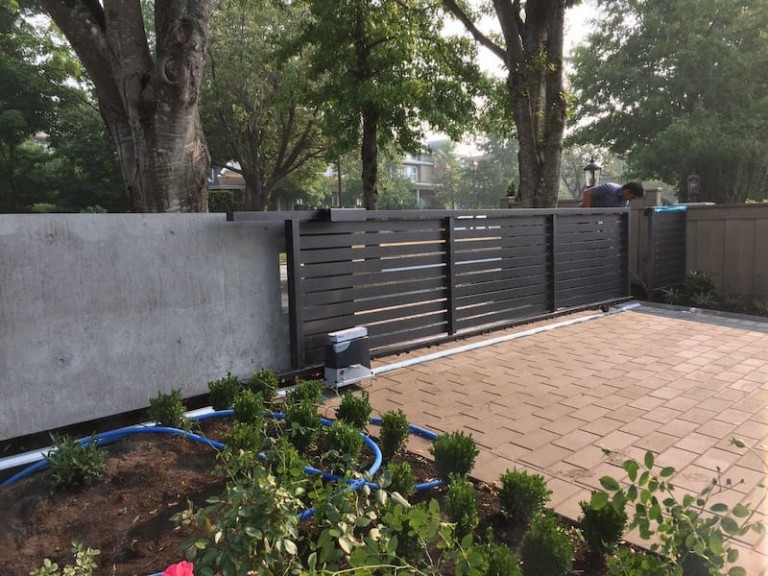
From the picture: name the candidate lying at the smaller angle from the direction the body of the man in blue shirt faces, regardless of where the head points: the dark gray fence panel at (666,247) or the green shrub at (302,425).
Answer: the dark gray fence panel

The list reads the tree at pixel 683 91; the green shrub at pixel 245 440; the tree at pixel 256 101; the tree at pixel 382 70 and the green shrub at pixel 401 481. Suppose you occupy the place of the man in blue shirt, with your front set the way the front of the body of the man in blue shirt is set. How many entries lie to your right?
2

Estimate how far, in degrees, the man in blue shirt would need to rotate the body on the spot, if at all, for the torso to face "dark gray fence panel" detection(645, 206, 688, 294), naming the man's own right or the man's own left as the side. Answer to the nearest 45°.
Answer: approximately 45° to the man's own left

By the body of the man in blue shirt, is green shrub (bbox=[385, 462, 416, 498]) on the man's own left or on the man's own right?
on the man's own right

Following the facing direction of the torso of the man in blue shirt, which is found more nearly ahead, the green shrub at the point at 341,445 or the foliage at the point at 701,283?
the foliage

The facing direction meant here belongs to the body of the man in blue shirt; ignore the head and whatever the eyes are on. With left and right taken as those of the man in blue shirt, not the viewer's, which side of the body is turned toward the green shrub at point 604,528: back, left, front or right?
right

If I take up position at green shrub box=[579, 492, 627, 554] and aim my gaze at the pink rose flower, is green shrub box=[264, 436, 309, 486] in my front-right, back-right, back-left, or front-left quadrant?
front-right

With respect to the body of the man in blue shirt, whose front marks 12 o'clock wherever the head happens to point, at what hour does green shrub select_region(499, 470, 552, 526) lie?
The green shrub is roughly at 3 o'clock from the man in blue shirt.

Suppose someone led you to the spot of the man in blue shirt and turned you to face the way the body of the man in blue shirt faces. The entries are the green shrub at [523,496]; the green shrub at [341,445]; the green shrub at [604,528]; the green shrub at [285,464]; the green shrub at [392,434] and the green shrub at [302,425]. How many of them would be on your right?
6

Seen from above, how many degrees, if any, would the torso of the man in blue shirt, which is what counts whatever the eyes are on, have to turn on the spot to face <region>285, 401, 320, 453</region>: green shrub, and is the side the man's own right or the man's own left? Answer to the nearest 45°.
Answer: approximately 90° to the man's own right

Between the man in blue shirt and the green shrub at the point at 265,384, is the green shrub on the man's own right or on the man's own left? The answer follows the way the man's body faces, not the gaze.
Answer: on the man's own right

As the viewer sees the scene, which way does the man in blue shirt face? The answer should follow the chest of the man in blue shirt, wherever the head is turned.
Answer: to the viewer's right

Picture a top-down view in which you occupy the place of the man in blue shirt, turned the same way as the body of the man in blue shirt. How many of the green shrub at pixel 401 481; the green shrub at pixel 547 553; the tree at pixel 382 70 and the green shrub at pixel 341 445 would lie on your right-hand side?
3

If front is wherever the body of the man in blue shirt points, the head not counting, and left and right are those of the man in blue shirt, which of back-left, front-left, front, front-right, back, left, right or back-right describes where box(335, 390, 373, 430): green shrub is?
right

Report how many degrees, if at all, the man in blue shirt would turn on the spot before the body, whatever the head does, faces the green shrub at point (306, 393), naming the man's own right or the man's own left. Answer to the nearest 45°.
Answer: approximately 90° to the man's own right
